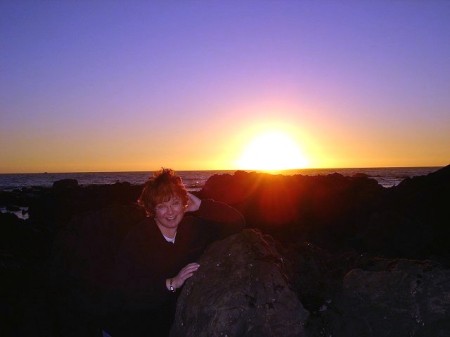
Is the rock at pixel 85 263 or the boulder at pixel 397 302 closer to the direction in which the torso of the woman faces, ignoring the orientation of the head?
the boulder

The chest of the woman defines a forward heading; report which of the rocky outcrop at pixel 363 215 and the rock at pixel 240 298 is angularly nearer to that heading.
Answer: the rock

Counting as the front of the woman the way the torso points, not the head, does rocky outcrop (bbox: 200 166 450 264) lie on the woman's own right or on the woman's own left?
on the woman's own left

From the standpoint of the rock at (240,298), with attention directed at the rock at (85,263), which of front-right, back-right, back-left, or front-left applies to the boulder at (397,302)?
back-right

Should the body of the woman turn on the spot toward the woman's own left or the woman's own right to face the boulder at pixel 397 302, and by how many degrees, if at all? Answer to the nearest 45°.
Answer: approximately 45° to the woman's own left

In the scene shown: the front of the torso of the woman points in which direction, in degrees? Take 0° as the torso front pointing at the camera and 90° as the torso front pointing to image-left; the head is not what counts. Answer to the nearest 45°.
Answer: approximately 315°
